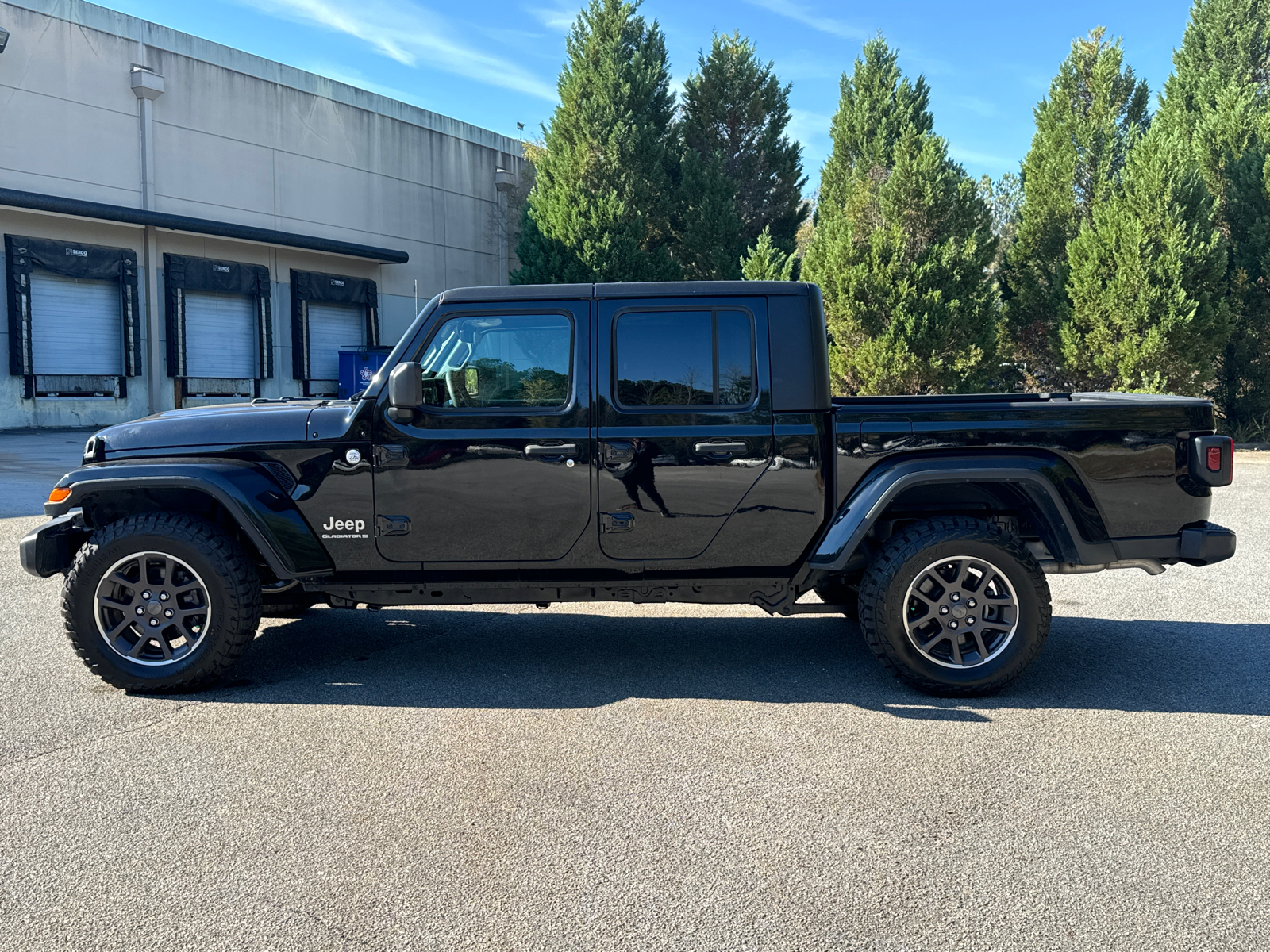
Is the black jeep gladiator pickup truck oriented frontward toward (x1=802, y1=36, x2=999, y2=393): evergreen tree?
no

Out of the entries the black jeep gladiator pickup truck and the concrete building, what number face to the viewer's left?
1

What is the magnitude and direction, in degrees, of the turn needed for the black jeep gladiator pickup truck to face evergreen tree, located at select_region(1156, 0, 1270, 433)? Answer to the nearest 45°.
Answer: approximately 135° to its right

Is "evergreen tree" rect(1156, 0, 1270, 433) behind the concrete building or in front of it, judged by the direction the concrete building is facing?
in front

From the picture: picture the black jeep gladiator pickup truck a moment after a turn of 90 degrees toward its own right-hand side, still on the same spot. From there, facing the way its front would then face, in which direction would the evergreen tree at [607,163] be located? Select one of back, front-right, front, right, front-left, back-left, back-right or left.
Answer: front

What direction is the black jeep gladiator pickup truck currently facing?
to the viewer's left

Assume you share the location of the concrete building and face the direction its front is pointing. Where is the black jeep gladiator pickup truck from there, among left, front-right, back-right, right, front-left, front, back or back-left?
front-right

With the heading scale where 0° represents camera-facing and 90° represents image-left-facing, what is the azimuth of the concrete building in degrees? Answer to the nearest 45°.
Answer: approximately 315°

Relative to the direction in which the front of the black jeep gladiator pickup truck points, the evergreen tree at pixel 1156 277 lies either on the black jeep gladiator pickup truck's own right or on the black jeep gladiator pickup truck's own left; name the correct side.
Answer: on the black jeep gladiator pickup truck's own right

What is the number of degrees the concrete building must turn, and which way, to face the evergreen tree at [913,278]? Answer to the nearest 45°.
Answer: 0° — it already faces it

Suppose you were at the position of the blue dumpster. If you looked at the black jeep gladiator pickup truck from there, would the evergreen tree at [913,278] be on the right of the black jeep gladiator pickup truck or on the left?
left

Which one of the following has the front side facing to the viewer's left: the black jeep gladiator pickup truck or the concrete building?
the black jeep gladiator pickup truck

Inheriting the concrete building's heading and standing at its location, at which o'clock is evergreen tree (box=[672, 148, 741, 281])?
The evergreen tree is roughly at 11 o'clock from the concrete building.
